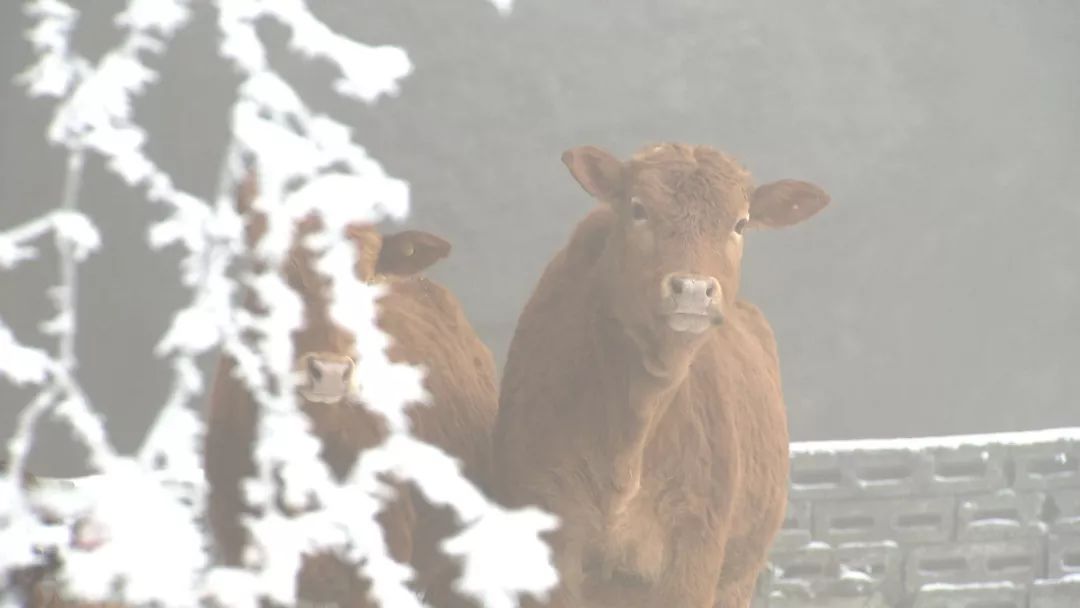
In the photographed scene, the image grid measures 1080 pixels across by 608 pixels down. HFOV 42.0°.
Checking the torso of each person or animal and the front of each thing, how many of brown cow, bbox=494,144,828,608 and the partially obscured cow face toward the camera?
2

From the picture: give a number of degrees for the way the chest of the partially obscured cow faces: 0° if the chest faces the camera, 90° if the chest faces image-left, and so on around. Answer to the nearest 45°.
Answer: approximately 0°

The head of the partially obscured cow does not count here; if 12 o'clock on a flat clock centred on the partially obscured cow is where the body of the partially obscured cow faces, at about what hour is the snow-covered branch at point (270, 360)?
The snow-covered branch is roughly at 12 o'clock from the partially obscured cow.

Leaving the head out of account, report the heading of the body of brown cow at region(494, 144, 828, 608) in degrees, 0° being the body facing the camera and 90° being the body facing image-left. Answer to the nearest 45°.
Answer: approximately 0°
